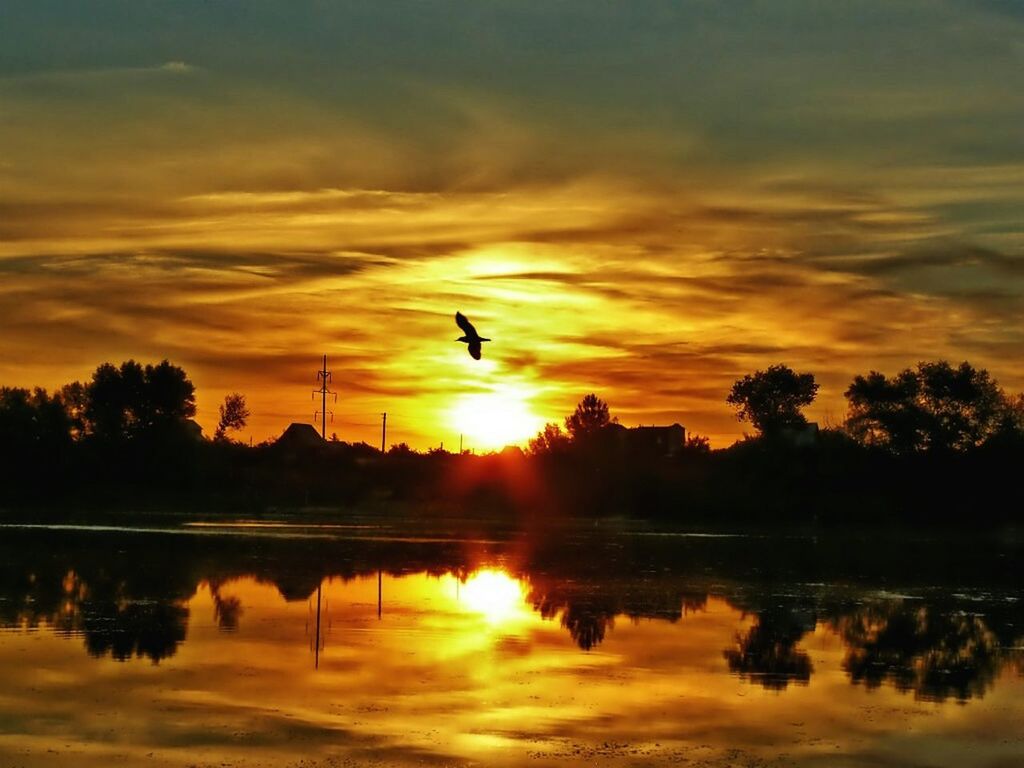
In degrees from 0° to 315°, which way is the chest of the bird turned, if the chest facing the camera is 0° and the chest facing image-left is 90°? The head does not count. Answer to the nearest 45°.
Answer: approximately 270°
